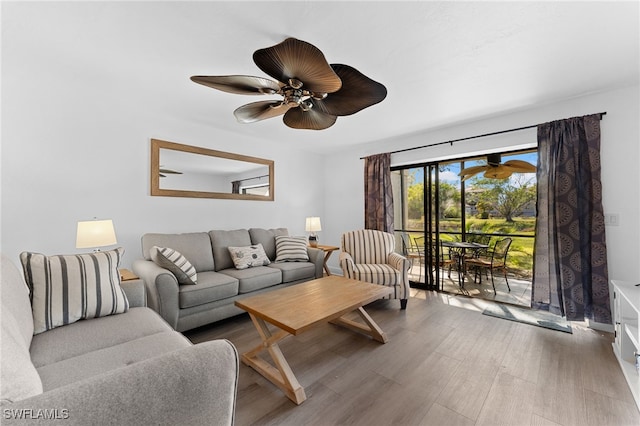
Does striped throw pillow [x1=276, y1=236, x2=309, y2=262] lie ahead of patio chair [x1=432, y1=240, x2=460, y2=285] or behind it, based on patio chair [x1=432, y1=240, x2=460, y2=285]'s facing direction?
behind

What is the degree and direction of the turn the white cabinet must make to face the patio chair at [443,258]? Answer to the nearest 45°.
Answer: approximately 45° to its right

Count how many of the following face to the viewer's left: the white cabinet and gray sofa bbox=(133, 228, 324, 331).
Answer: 1

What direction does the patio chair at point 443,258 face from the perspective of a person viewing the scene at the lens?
facing away from the viewer and to the right of the viewer

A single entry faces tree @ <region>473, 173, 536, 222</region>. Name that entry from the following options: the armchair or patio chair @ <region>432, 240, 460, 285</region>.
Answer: the patio chair

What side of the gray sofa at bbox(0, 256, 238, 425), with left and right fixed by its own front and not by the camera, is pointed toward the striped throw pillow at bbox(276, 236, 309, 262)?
front

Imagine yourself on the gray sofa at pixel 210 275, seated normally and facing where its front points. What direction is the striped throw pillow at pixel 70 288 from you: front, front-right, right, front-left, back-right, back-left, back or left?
right

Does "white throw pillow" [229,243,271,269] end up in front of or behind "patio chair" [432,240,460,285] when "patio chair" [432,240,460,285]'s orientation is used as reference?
behind

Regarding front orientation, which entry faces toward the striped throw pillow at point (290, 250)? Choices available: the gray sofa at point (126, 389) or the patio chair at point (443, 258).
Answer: the gray sofa

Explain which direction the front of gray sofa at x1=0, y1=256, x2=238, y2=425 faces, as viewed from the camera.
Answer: facing away from the viewer and to the right of the viewer

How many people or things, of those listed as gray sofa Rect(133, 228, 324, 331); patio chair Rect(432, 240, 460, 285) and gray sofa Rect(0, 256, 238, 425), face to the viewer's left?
0

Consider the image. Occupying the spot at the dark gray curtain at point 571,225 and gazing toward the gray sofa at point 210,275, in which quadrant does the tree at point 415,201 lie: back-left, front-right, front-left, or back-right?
front-right

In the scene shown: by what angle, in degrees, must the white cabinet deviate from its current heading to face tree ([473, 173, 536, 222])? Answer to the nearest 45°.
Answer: approximately 45° to its right

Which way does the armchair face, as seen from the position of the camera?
facing the viewer and to the left of the viewer

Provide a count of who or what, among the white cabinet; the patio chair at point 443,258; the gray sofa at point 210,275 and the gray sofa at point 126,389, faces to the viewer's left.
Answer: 1

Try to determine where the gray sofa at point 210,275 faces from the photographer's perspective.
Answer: facing the viewer and to the right of the viewer

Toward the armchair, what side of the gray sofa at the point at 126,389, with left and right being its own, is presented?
front

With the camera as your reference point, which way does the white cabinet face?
facing to the left of the viewer
